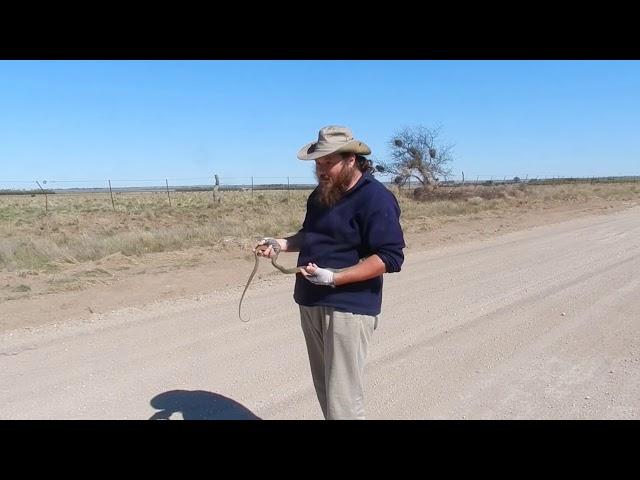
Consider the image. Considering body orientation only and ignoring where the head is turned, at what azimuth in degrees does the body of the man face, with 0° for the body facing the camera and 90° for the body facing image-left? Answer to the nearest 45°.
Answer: approximately 45°
